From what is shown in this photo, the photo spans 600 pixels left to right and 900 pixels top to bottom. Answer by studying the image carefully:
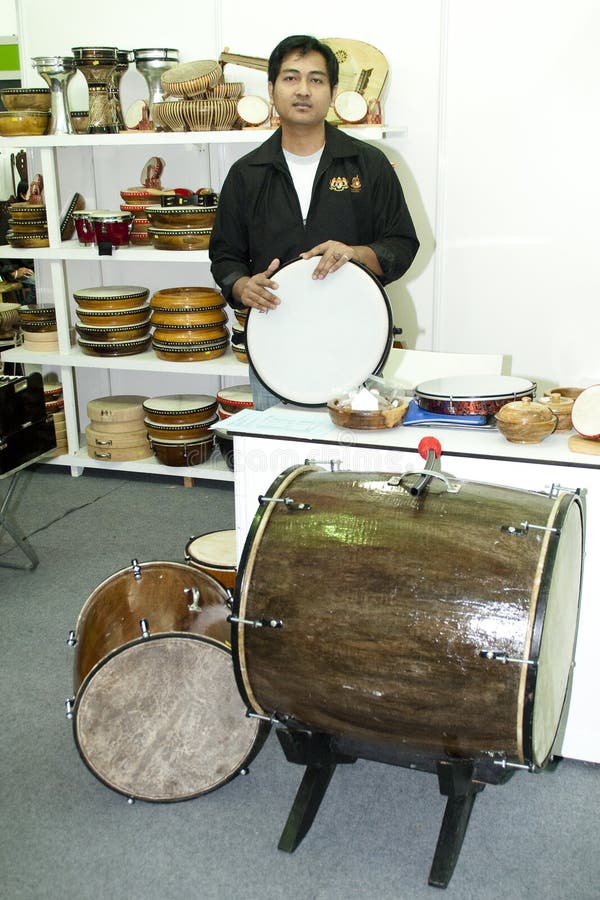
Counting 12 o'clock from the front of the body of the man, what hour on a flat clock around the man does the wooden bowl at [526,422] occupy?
The wooden bowl is roughly at 11 o'clock from the man.

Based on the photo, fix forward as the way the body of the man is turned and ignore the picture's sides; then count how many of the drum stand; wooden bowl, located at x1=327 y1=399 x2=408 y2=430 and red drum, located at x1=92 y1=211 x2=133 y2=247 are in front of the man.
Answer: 2

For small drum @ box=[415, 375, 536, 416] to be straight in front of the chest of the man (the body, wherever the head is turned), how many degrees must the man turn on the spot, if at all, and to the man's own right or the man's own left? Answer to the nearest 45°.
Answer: approximately 45° to the man's own left

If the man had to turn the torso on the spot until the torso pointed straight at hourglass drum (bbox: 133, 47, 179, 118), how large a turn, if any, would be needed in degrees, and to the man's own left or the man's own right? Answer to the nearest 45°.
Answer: approximately 135° to the man's own right

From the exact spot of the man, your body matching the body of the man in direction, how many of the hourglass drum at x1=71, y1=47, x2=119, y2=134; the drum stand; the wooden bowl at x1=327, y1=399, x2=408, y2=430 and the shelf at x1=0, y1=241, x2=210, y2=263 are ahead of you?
2

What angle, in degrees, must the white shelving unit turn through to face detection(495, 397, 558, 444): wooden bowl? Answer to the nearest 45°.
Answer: approximately 45° to its left

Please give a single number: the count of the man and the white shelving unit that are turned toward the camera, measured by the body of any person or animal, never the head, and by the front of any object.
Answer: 2

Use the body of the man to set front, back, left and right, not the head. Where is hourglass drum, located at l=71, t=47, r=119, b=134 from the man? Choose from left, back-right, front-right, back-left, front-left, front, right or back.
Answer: back-right

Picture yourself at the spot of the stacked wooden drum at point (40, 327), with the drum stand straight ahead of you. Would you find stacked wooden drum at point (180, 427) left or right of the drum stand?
left

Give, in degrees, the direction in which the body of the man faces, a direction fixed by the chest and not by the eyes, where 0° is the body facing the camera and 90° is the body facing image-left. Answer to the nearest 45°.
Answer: approximately 0°

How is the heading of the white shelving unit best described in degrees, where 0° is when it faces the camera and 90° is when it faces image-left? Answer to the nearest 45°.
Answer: approximately 0°
